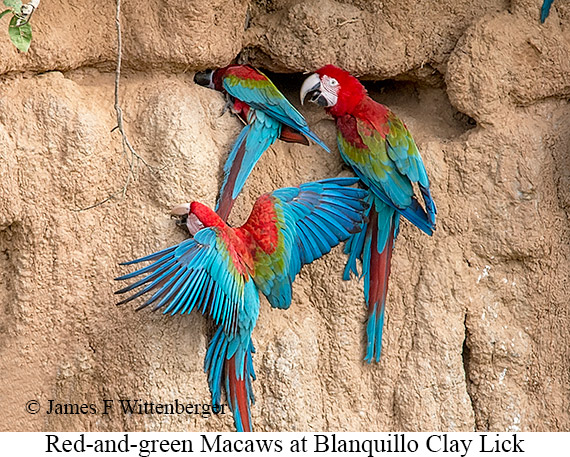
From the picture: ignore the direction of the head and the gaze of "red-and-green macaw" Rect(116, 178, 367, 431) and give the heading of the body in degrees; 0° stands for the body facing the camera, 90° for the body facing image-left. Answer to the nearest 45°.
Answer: approximately 135°

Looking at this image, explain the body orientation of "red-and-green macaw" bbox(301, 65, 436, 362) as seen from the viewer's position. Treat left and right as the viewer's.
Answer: facing away from the viewer and to the left of the viewer

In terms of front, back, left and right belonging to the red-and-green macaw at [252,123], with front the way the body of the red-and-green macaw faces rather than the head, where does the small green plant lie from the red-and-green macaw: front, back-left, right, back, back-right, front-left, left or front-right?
front-left

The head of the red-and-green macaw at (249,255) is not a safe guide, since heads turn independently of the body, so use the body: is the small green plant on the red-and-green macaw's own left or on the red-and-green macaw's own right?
on the red-and-green macaw's own left

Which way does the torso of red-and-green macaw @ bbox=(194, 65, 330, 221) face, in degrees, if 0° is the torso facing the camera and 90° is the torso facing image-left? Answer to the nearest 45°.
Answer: approximately 90°
